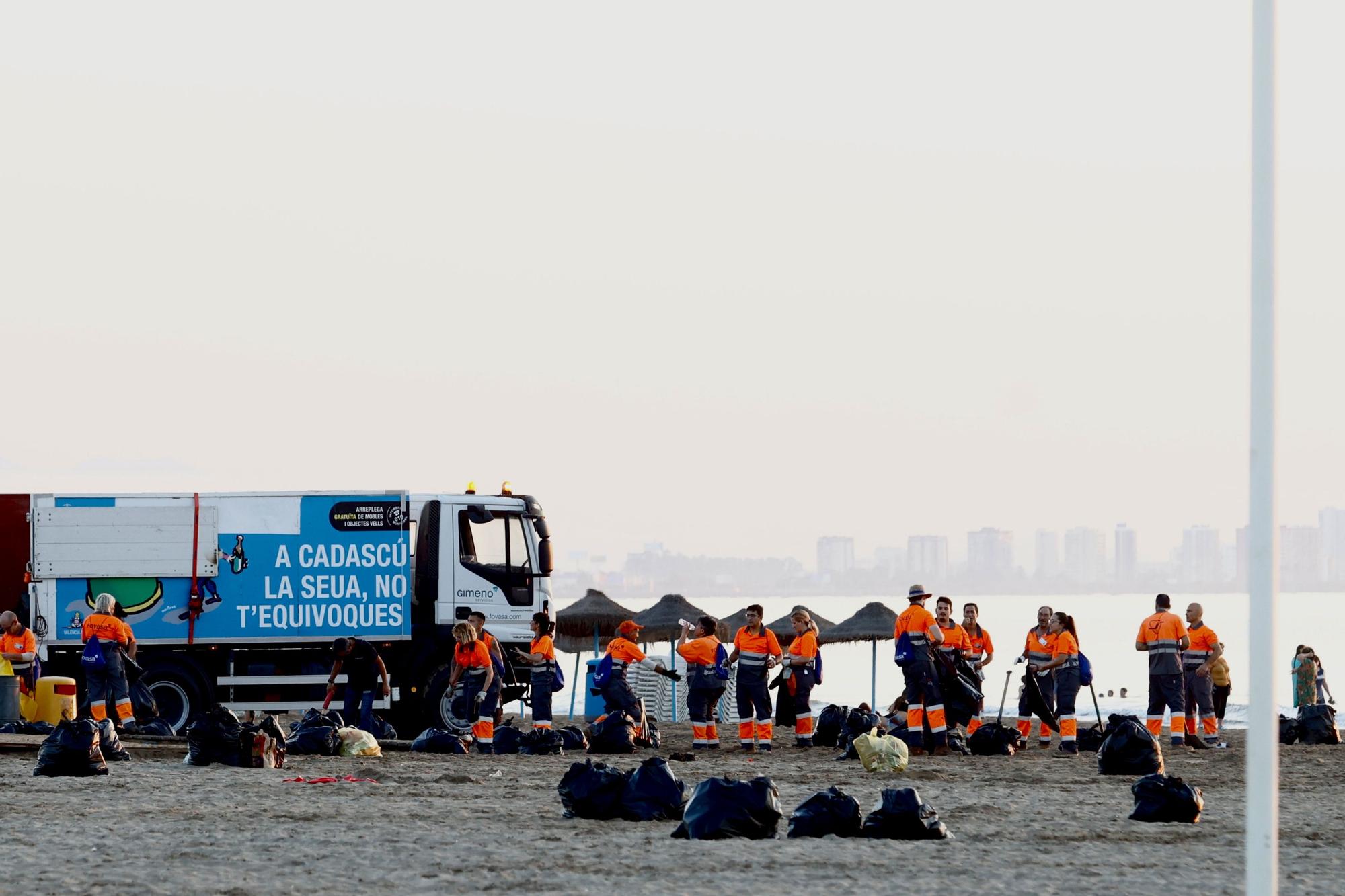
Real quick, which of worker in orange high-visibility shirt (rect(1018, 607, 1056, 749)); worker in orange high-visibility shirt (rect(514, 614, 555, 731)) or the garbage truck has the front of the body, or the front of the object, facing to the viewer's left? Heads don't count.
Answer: worker in orange high-visibility shirt (rect(514, 614, 555, 731))

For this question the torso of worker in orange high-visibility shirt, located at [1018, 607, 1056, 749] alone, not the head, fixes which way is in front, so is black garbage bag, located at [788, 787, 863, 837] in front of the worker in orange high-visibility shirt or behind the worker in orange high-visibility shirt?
in front

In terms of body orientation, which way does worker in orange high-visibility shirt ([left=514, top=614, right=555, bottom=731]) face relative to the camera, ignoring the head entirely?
to the viewer's left

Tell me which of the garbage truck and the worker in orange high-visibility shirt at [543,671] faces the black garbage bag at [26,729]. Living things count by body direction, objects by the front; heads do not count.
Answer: the worker in orange high-visibility shirt

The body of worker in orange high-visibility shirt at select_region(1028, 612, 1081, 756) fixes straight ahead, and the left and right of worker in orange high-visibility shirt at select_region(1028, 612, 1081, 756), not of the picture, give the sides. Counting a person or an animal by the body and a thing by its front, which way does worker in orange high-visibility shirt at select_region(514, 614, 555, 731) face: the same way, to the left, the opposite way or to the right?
the same way

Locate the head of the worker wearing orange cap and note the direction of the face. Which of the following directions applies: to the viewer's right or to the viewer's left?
to the viewer's right

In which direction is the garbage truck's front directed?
to the viewer's right

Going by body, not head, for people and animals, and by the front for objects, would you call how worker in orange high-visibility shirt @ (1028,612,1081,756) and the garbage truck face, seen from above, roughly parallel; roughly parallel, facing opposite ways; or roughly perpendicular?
roughly parallel, facing opposite ways

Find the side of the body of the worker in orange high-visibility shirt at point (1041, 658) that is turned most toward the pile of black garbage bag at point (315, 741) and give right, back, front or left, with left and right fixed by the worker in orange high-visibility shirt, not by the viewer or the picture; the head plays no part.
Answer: right

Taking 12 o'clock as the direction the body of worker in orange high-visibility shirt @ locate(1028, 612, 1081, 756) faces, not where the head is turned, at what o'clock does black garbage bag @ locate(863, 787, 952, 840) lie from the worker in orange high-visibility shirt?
The black garbage bag is roughly at 9 o'clock from the worker in orange high-visibility shirt.

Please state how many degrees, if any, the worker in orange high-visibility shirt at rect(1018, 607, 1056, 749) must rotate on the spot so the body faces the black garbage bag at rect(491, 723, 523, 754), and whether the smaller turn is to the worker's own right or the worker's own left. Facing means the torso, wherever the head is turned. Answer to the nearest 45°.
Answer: approximately 90° to the worker's own right

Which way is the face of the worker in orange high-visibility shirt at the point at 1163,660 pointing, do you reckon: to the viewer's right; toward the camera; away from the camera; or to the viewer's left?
away from the camera

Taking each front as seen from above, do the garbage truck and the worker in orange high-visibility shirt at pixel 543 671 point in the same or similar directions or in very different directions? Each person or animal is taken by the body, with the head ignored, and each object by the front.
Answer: very different directions

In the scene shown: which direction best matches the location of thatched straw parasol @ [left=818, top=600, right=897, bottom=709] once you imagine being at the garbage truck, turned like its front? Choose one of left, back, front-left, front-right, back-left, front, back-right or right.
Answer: front-left

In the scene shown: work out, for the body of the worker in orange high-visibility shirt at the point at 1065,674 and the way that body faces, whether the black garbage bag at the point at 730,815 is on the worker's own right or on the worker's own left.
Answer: on the worker's own left

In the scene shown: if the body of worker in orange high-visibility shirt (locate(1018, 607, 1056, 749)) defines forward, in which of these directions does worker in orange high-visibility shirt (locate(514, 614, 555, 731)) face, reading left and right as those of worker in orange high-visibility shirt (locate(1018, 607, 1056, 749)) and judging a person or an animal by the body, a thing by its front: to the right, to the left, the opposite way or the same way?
to the right

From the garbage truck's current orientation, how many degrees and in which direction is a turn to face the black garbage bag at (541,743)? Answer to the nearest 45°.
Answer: approximately 45° to its right

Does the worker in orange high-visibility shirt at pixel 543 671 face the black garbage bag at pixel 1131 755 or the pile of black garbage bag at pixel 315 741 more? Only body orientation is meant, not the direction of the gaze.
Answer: the pile of black garbage bag

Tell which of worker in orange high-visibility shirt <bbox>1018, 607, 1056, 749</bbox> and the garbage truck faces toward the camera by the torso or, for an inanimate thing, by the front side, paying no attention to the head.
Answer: the worker in orange high-visibility shirt

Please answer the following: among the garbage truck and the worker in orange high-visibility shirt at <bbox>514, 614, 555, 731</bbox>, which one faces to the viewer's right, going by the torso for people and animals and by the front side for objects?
the garbage truck

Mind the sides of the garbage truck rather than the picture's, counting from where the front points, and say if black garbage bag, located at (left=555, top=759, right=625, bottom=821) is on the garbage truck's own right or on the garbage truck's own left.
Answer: on the garbage truck's own right
